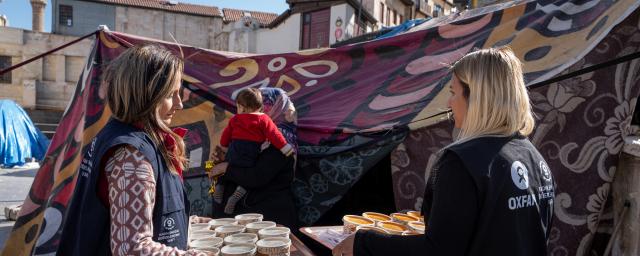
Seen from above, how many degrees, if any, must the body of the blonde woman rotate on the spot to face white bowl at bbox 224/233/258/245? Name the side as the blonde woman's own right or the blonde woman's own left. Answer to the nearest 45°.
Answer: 0° — they already face it

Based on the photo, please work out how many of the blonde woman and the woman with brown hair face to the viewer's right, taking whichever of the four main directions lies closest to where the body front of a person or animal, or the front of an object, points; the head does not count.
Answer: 1

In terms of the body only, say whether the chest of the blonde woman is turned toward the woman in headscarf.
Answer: yes

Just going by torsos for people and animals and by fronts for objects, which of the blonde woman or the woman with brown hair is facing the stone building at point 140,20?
the blonde woman

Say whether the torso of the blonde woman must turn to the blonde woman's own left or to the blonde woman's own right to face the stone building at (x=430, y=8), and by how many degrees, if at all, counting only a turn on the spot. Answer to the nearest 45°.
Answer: approximately 45° to the blonde woman's own right

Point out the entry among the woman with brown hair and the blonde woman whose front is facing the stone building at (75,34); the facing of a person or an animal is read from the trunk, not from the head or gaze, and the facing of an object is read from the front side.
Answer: the blonde woman

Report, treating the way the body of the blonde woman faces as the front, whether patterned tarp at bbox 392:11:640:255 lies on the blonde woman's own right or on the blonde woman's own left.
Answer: on the blonde woman's own right

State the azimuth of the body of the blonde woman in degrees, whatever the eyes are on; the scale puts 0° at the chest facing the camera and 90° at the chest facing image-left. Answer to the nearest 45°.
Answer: approximately 135°

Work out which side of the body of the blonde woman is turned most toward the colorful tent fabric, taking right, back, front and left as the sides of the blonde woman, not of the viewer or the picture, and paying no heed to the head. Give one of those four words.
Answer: front

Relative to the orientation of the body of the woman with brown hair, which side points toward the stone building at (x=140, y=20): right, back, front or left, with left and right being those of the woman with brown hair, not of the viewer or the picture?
left

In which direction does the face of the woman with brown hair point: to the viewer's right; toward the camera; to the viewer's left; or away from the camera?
to the viewer's right

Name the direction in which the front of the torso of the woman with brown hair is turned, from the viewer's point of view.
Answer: to the viewer's right

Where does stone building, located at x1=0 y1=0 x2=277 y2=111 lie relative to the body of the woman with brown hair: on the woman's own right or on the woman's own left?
on the woman's own left

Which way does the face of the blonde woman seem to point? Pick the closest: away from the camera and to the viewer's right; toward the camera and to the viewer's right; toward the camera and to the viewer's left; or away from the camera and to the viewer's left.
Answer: away from the camera and to the viewer's left

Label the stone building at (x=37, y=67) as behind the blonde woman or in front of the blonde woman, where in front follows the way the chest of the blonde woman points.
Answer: in front

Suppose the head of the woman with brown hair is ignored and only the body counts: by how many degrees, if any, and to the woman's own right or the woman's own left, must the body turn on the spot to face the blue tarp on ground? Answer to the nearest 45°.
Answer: approximately 90° to the woman's own left

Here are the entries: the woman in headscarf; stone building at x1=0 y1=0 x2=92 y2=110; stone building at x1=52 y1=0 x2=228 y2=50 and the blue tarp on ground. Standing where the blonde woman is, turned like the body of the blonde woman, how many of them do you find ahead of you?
4
